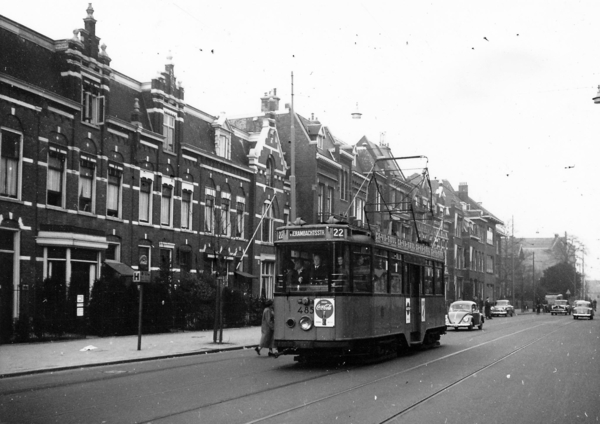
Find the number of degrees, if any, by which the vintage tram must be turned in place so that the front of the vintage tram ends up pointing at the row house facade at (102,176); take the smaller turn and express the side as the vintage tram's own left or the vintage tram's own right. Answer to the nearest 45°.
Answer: approximately 90° to the vintage tram's own right

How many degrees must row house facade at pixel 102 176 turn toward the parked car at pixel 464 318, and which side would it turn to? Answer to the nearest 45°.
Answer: approximately 45° to its left

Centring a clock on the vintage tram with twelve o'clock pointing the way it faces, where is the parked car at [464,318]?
The parked car is roughly at 5 o'clock from the vintage tram.

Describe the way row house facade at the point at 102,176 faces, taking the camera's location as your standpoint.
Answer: facing the viewer and to the right of the viewer

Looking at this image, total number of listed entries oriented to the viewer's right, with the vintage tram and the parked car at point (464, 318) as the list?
0

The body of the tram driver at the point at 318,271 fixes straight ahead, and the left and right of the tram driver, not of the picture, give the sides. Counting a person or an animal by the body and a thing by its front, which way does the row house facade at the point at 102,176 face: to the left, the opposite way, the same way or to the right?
to the left

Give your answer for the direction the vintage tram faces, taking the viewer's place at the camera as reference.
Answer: facing the viewer and to the left of the viewer

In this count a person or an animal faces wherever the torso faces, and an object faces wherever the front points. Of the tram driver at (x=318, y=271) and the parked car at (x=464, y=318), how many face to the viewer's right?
0

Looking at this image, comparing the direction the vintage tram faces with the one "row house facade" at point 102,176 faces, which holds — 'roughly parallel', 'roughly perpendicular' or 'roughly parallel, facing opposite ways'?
roughly perpendicular

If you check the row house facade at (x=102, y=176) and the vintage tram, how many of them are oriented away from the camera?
0
